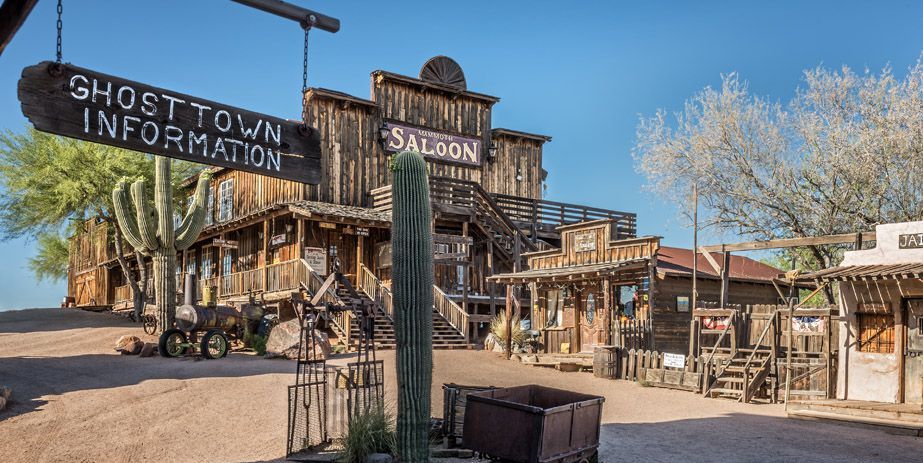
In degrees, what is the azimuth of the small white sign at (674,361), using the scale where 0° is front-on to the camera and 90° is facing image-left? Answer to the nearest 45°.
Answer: approximately 0°

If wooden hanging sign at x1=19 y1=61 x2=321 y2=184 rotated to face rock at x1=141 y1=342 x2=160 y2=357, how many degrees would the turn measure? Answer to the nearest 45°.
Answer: approximately 135° to its left

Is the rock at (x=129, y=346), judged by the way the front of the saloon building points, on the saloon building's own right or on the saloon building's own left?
on the saloon building's own right
